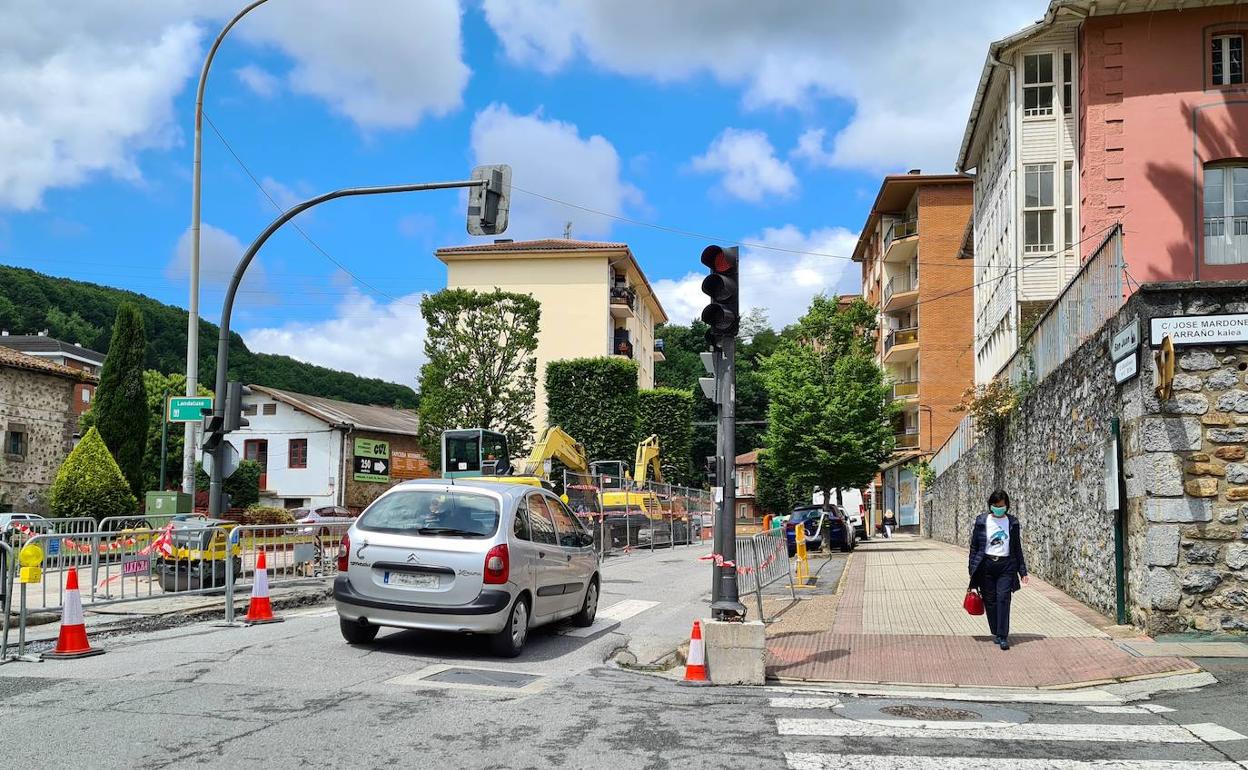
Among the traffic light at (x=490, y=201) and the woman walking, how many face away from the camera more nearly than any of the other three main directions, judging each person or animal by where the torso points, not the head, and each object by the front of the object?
1

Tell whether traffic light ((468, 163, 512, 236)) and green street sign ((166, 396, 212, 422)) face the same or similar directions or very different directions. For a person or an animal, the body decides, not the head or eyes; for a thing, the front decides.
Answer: very different directions

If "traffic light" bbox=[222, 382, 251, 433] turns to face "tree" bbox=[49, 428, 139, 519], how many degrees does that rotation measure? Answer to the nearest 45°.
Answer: approximately 90° to its left

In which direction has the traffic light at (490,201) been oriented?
away from the camera

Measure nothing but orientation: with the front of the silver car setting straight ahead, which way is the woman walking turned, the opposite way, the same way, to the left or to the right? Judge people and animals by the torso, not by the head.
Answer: the opposite way

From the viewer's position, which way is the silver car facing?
facing away from the viewer and to the right of the viewer

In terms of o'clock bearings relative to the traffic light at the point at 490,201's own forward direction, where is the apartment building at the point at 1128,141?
The apartment building is roughly at 2 o'clock from the traffic light.

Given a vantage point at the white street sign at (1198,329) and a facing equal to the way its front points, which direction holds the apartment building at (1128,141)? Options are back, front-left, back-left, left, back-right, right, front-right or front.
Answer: back
